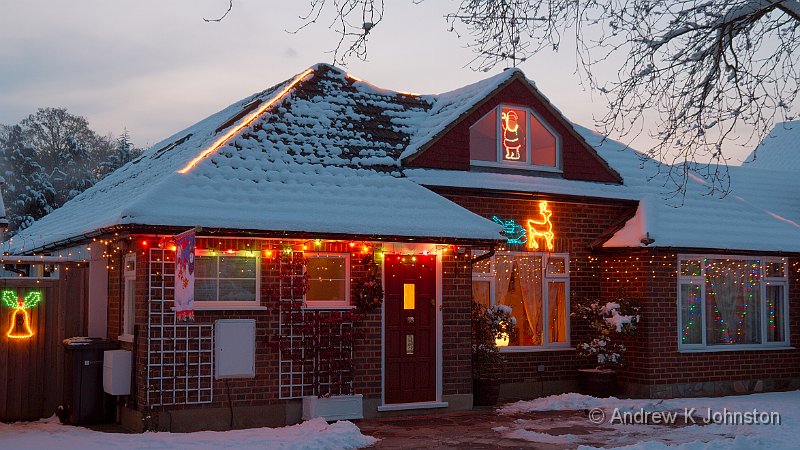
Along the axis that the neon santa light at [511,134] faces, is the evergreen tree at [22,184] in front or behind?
behind

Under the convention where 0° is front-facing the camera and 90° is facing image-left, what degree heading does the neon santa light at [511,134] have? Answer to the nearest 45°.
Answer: approximately 0°

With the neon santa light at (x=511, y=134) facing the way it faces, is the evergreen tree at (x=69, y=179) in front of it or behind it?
behind
